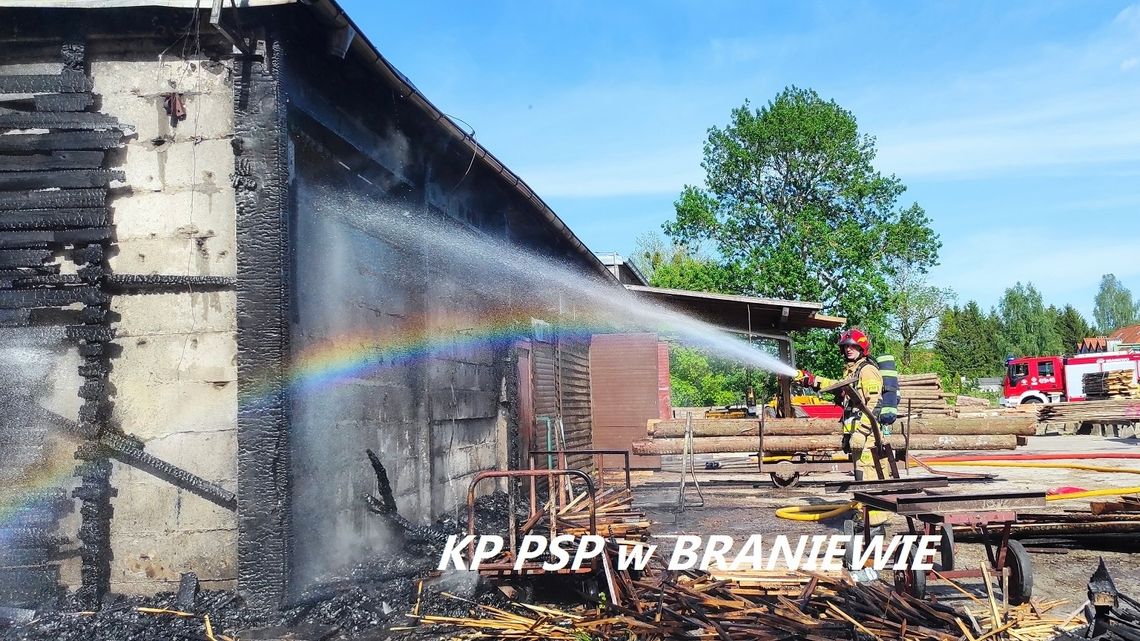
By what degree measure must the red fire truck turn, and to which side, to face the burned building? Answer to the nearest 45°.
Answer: approximately 90° to its left

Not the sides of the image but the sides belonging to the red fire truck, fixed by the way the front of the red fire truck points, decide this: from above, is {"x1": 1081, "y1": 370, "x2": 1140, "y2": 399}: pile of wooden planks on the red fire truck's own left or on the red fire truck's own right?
on the red fire truck's own left

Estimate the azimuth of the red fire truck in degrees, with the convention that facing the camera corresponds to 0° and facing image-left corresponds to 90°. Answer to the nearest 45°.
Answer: approximately 90°

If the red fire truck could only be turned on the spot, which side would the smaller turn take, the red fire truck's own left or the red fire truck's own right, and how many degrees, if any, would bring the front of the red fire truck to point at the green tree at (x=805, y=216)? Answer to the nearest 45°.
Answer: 0° — it already faces it

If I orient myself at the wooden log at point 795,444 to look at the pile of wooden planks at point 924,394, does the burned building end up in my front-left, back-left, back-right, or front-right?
back-left

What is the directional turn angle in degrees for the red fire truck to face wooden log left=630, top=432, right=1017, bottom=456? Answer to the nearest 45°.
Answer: approximately 90° to its left

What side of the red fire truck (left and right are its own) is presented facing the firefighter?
left
